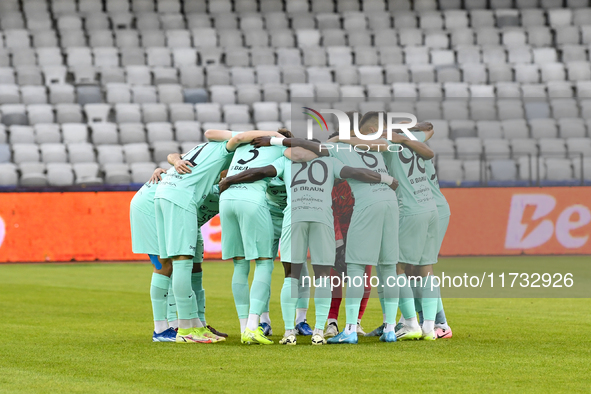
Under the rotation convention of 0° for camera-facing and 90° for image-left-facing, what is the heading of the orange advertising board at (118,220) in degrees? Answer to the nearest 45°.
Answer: approximately 0°
